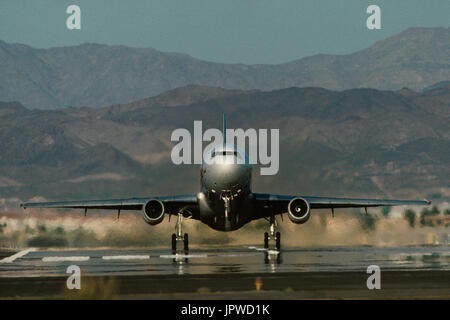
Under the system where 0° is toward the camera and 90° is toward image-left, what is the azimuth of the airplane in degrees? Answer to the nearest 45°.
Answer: approximately 0°
